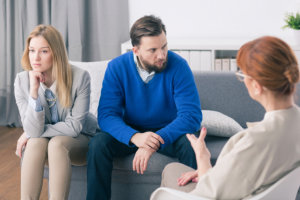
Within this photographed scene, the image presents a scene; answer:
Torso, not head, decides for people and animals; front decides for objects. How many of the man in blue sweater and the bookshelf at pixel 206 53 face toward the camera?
2

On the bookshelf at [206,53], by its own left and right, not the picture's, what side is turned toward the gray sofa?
front

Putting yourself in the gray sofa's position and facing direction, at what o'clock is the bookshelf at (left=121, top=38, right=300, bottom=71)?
The bookshelf is roughly at 6 o'clock from the gray sofa.

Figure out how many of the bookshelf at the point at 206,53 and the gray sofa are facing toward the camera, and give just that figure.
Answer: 2

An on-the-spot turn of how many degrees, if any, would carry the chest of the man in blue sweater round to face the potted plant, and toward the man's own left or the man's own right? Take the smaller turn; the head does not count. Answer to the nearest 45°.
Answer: approximately 135° to the man's own left

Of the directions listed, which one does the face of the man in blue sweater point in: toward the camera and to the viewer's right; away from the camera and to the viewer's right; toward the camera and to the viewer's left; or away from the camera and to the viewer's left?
toward the camera and to the viewer's right
